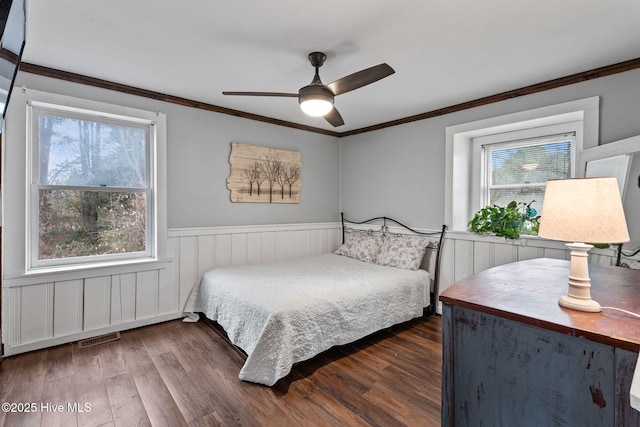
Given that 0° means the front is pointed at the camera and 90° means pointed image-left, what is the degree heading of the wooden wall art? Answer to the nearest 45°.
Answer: approximately 315°

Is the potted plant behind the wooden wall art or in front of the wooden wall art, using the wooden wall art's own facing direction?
in front

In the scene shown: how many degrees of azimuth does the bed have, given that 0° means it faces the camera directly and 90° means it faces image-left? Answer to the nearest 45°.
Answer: approximately 45°

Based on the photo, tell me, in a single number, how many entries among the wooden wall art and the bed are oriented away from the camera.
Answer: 0

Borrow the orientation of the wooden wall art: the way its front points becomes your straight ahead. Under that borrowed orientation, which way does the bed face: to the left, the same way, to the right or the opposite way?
to the right

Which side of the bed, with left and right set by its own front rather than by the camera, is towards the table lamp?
left

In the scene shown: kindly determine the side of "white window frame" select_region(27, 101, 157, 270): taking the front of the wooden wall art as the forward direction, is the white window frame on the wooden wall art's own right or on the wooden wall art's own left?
on the wooden wall art's own right

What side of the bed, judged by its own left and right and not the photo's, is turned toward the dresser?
left

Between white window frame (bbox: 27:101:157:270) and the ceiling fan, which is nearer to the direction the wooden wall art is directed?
the ceiling fan
